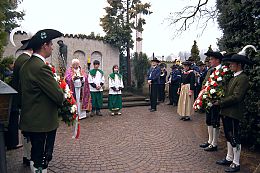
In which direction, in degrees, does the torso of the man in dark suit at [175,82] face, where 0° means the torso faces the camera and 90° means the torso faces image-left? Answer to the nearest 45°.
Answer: approximately 45°

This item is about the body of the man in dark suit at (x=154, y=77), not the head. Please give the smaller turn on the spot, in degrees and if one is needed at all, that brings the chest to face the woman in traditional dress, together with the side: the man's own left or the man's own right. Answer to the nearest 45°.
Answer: approximately 90° to the man's own left

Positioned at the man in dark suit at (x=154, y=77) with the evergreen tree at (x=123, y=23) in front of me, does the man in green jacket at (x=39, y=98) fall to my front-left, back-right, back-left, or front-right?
back-left

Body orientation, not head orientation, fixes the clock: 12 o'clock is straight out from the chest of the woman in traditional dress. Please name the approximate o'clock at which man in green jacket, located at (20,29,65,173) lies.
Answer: The man in green jacket is roughly at 11 o'clock from the woman in traditional dress.

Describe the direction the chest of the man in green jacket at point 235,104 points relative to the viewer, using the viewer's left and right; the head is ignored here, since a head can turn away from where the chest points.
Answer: facing to the left of the viewer

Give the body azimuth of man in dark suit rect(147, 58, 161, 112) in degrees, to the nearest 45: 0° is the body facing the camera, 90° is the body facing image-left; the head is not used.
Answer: approximately 45°

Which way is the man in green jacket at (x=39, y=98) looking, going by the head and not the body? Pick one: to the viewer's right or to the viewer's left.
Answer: to the viewer's right

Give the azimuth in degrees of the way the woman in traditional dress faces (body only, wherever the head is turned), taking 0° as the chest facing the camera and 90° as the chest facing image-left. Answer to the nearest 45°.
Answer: approximately 45°

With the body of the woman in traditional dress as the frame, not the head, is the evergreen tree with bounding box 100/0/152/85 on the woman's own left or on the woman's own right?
on the woman's own right

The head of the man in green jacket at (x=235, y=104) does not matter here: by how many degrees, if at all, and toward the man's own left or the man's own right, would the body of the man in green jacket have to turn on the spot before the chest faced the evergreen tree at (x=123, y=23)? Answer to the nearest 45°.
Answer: approximately 45° to the man's own right

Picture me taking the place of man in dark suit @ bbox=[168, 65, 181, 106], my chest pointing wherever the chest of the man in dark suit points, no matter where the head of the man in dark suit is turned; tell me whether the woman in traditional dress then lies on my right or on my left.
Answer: on my left

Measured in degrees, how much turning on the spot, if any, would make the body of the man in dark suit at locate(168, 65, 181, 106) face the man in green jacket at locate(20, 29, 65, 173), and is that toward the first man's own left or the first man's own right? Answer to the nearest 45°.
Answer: approximately 45° to the first man's own left
